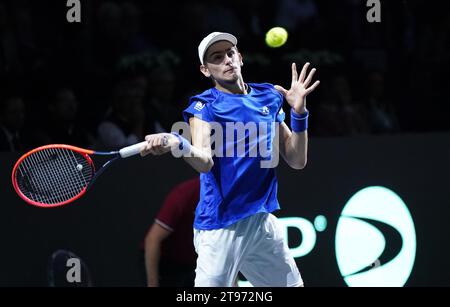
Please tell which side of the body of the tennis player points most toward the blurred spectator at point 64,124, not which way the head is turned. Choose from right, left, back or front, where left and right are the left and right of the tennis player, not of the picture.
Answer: back

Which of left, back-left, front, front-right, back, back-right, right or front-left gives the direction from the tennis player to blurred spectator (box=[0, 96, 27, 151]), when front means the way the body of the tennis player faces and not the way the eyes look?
back

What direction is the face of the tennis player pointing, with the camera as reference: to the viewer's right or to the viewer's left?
to the viewer's right

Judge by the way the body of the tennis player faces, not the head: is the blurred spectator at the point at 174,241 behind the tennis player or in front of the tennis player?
behind

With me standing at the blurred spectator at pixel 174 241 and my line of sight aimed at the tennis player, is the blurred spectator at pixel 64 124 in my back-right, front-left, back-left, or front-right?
back-right

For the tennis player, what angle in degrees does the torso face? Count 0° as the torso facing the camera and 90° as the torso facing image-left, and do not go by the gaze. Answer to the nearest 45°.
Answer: approximately 315°
